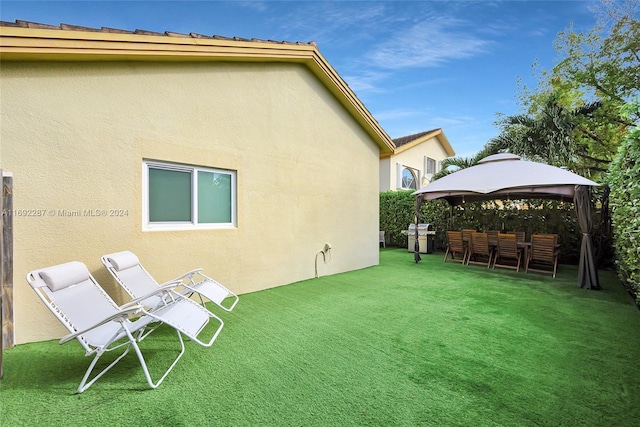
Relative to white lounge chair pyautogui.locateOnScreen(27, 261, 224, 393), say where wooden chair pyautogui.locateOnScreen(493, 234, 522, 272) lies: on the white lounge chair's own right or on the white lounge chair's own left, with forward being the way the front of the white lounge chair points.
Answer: on the white lounge chair's own left

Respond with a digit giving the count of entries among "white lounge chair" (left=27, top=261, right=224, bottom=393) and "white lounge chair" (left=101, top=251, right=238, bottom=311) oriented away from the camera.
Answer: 0

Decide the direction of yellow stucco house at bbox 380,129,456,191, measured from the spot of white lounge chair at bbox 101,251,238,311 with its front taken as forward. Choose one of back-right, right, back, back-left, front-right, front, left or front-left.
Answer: left

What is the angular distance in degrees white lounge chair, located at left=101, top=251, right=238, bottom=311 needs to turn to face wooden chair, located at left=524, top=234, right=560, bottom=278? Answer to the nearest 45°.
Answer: approximately 45° to its left

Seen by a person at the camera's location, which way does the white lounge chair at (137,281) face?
facing the viewer and to the right of the viewer

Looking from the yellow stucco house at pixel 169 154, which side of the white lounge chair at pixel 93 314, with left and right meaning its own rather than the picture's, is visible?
left

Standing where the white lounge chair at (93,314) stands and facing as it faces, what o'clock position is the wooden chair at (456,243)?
The wooden chair is roughly at 10 o'clock from the white lounge chair.

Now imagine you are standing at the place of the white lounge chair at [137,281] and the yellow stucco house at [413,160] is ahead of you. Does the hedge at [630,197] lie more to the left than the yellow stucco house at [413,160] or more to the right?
right

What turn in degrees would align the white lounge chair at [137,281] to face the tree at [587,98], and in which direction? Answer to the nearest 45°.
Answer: approximately 45° to its left

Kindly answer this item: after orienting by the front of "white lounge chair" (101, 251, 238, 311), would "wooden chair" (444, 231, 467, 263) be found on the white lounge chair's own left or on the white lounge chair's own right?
on the white lounge chair's own left
